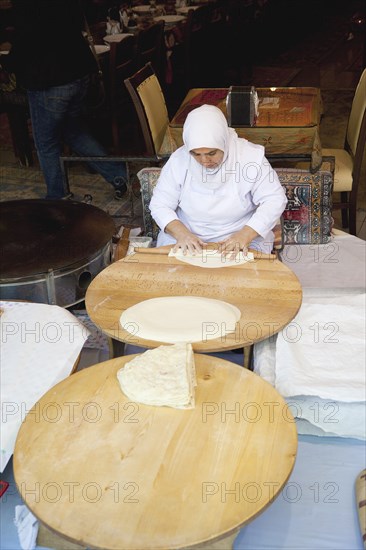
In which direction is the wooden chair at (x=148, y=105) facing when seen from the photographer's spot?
facing the viewer and to the right of the viewer

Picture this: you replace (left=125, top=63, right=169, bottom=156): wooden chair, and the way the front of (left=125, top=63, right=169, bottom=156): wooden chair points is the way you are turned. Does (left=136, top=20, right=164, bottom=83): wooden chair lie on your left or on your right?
on your left

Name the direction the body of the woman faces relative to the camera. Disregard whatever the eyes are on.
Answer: toward the camera

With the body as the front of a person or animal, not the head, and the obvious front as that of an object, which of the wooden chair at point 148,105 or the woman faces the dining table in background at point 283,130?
the wooden chair

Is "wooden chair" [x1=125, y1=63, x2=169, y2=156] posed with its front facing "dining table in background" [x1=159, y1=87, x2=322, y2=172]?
yes

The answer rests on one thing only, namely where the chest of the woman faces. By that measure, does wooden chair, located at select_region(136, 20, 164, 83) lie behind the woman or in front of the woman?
behind

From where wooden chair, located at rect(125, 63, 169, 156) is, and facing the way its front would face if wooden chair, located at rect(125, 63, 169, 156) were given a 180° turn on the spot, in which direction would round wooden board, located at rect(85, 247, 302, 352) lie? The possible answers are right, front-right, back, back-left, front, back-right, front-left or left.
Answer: back-left

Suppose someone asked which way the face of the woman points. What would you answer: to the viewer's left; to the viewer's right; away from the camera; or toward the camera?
toward the camera

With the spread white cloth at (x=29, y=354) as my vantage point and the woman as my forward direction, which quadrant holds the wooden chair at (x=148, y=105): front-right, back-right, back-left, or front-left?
front-left

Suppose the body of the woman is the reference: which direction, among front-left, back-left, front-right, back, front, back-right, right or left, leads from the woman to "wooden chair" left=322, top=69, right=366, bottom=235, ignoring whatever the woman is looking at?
back-left

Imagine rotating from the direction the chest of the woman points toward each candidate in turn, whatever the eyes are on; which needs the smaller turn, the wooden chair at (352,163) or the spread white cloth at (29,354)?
the spread white cloth

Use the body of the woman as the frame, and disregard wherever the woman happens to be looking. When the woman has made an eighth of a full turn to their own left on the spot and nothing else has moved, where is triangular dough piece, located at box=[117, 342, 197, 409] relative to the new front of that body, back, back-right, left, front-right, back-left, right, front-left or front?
front-right
